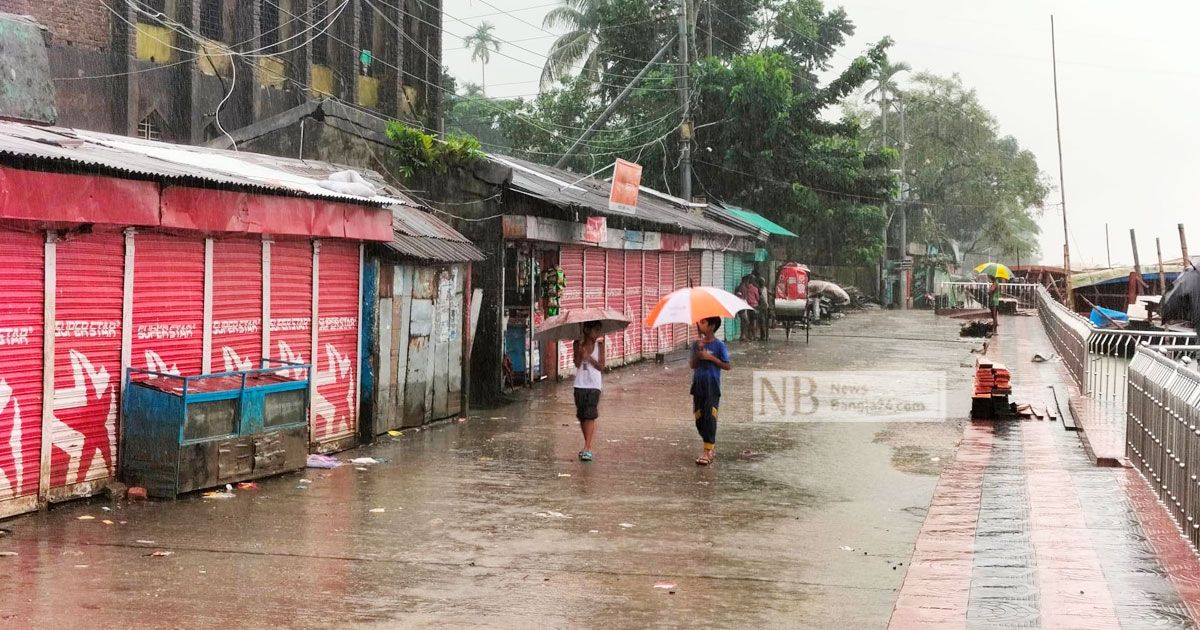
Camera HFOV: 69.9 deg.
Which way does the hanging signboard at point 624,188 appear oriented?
toward the camera

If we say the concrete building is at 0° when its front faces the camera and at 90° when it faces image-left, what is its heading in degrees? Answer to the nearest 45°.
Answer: approximately 315°

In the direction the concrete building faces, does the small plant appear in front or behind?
in front

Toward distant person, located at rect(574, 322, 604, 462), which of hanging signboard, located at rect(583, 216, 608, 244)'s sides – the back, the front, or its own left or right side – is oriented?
front

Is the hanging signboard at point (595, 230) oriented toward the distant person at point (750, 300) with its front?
no

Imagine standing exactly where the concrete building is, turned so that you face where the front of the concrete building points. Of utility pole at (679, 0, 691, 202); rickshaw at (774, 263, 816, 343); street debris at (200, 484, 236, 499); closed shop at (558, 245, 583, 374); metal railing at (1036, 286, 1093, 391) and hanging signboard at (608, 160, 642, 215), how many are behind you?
0

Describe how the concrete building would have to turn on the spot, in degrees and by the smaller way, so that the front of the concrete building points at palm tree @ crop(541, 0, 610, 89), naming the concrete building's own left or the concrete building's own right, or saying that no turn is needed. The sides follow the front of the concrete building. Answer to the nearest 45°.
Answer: approximately 90° to the concrete building's own left

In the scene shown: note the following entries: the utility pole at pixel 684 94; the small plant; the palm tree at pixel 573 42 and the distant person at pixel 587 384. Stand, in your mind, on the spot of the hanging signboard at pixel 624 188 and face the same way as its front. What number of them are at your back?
2

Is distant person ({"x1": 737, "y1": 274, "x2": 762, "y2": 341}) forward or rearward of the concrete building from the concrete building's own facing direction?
forward

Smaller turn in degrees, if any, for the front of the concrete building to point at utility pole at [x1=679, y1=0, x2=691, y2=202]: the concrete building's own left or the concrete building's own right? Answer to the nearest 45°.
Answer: approximately 45° to the concrete building's own left

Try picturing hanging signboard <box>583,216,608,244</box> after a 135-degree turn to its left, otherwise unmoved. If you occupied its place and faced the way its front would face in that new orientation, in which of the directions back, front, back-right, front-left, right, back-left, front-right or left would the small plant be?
back
